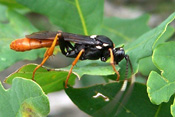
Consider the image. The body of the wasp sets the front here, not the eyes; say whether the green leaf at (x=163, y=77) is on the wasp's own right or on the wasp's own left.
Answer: on the wasp's own right

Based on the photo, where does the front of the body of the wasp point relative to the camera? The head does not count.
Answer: to the viewer's right

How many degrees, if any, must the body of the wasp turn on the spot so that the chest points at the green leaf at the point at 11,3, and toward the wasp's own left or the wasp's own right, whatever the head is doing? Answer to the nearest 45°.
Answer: approximately 135° to the wasp's own left

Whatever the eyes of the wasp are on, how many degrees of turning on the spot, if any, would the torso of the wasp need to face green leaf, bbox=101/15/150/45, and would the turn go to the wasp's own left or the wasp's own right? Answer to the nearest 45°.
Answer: approximately 45° to the wasp's own left

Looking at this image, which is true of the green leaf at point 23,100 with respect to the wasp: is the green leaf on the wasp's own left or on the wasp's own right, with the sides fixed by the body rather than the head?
on the wasp's own right
